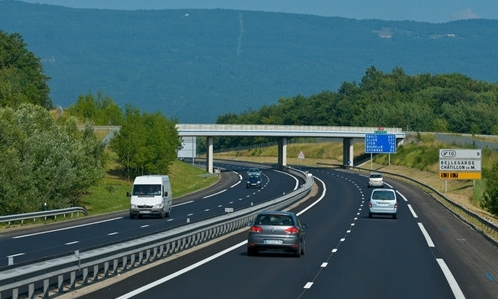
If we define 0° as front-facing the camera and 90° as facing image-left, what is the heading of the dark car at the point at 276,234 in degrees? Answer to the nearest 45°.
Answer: approximately 180°
